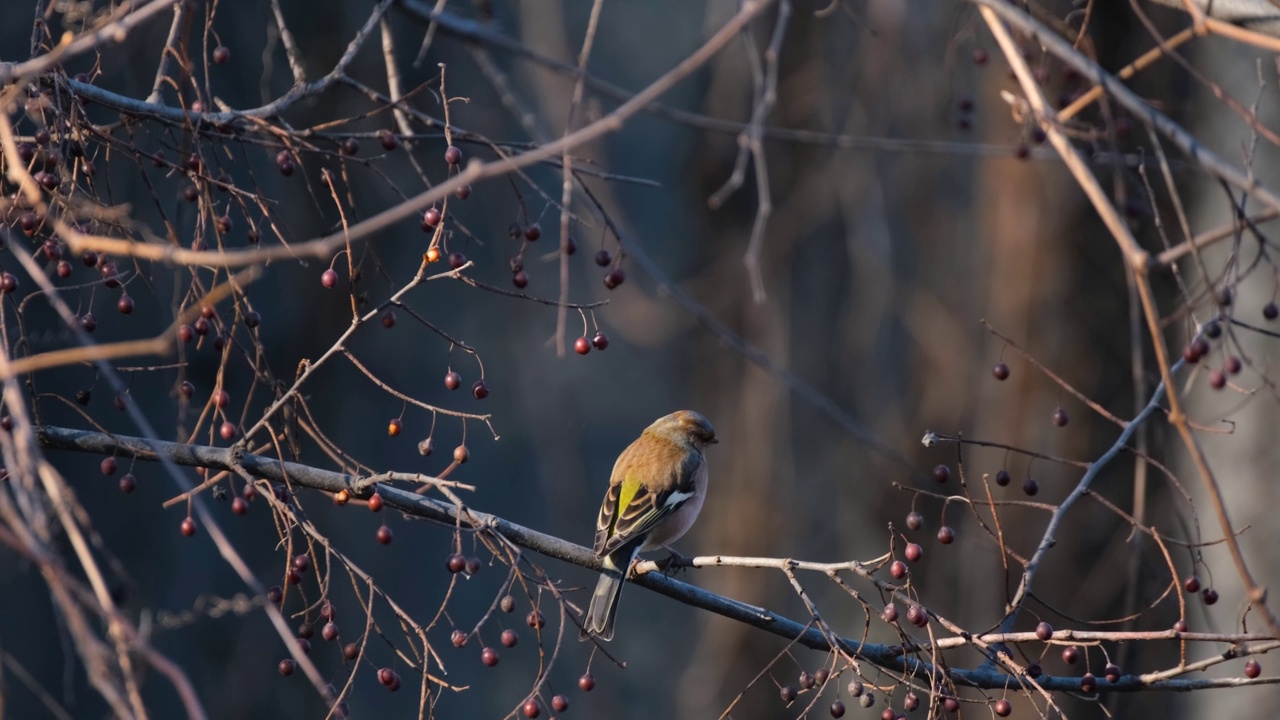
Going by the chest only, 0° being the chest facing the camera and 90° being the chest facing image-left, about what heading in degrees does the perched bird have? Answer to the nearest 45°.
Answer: approximately 225°

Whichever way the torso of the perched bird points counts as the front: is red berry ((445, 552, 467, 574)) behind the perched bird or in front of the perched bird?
behind
